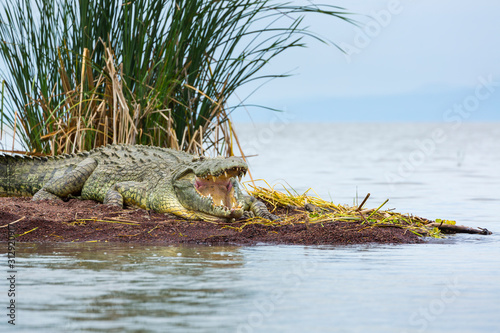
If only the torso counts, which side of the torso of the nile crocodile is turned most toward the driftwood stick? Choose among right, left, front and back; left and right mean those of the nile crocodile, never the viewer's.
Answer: front
